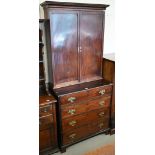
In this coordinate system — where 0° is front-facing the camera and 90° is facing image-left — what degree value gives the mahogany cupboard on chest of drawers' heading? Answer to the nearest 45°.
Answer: approximately 315°
